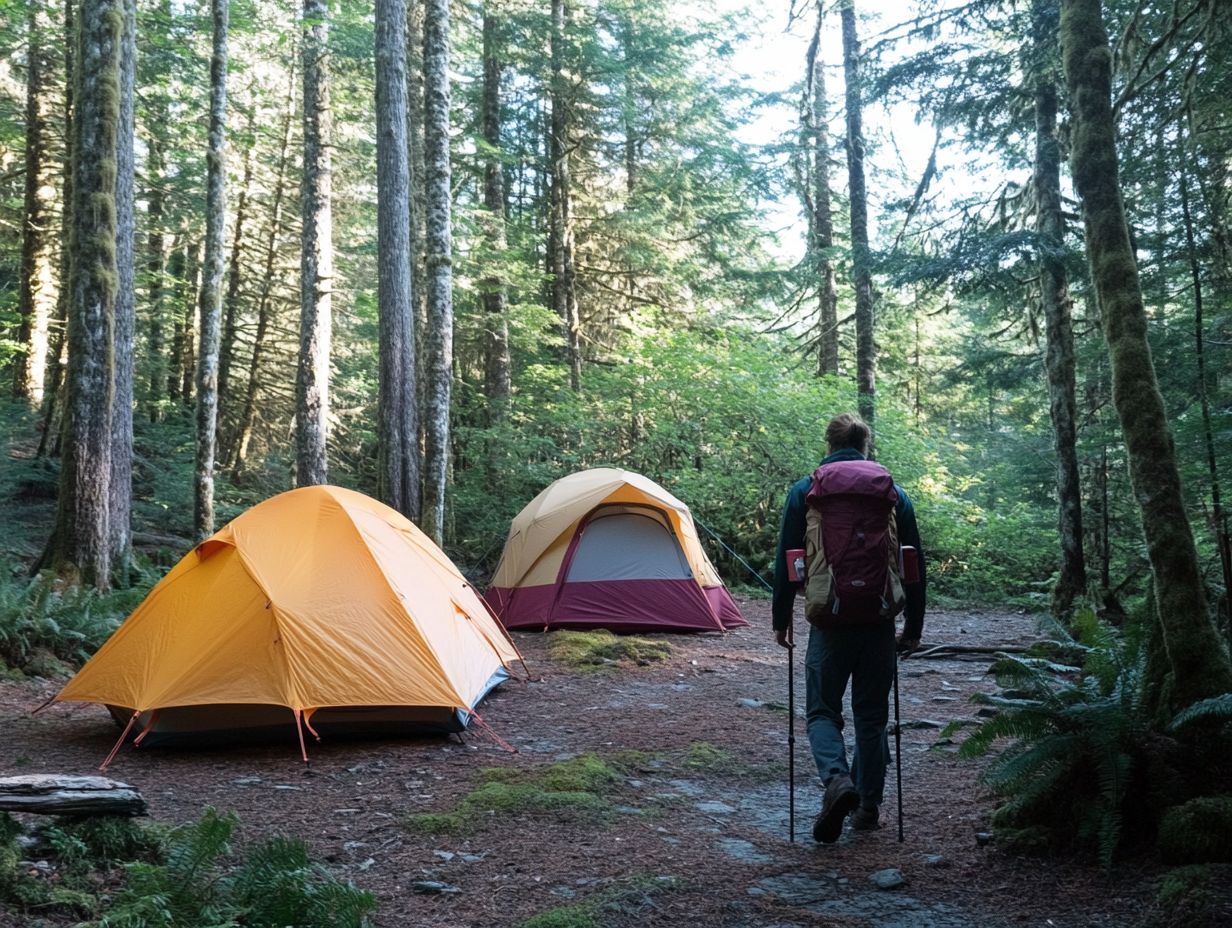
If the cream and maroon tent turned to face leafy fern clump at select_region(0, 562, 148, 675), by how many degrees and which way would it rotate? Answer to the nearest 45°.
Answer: approximately 45° to its right

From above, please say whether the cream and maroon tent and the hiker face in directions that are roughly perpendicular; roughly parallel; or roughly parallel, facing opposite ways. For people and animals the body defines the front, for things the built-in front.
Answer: roughly parallel, facing opposite ways

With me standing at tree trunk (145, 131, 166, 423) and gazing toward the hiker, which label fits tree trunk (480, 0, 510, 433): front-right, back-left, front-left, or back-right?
front-left

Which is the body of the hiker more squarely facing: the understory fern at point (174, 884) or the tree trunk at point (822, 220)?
the tree trunk

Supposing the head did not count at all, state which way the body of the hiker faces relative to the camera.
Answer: away from the camera

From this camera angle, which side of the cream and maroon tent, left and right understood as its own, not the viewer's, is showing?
front

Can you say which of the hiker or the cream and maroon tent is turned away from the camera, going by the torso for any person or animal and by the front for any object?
the hiker

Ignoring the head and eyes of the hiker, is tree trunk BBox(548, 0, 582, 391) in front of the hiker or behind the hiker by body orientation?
in front

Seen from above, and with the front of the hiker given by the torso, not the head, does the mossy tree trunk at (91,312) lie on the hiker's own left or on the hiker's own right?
on the hiker's own left

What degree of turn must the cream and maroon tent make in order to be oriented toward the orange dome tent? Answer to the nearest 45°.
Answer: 0° — it already faces it

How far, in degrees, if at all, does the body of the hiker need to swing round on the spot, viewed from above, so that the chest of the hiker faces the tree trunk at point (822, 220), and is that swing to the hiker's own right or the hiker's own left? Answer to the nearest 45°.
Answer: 0° — they already face it

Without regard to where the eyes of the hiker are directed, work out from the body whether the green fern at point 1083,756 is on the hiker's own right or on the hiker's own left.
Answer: on the hiker's own right

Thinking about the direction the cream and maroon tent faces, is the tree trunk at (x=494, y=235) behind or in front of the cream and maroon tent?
behind

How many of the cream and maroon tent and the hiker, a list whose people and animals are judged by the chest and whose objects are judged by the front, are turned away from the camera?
1

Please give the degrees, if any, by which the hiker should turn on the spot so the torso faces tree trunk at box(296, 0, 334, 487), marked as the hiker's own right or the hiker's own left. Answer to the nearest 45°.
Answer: approximately 45° to the hiker's own left
